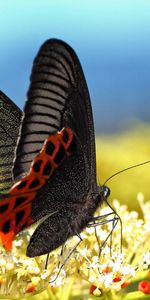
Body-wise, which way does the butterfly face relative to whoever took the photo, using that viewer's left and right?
facing to the right of the viewer
